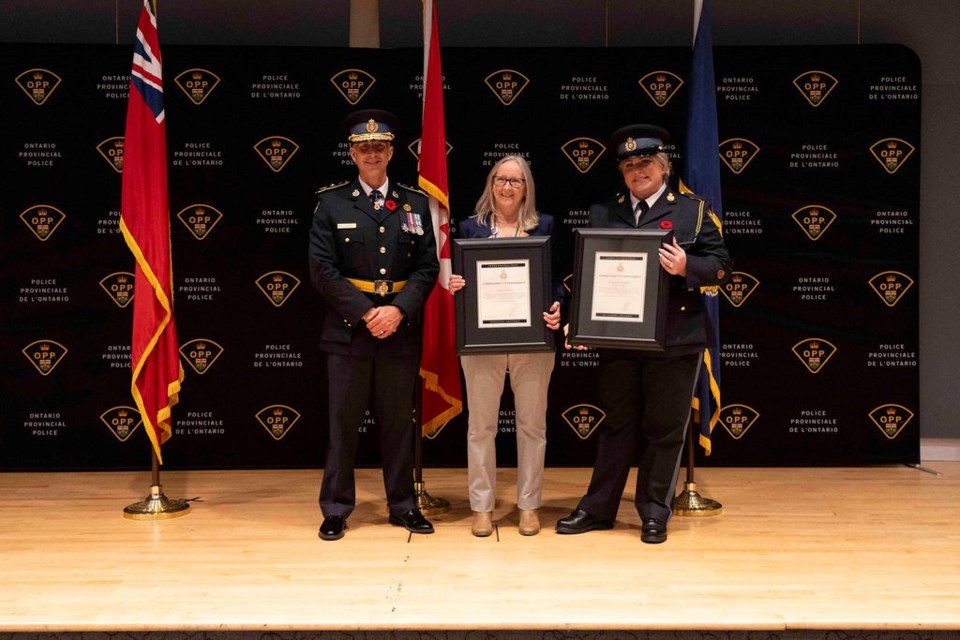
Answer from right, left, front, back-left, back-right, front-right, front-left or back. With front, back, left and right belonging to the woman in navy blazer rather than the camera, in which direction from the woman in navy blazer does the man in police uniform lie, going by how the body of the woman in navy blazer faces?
right

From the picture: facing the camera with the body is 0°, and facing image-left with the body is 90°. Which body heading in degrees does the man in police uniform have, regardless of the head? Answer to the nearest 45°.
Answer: approximately 0°

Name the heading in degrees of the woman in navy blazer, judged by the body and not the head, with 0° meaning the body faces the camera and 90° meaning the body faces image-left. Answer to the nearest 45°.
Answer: approximately 0°

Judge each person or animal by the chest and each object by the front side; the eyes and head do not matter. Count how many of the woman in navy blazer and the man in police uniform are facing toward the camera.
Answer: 2

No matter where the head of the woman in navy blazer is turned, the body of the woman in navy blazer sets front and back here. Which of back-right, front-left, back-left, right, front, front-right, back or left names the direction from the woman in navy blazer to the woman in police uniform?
left

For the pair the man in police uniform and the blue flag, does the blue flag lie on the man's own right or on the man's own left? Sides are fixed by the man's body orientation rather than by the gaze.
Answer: on the man's own left

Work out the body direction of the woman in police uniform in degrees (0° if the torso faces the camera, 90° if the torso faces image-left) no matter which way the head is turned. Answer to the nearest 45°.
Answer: approximately 45°

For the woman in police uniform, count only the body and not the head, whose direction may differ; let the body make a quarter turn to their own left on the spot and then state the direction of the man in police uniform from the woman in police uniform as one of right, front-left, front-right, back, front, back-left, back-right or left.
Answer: back-right

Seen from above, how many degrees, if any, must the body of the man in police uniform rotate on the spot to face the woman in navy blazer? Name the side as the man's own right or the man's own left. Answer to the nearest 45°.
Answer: approximately 90° to the man's own left
